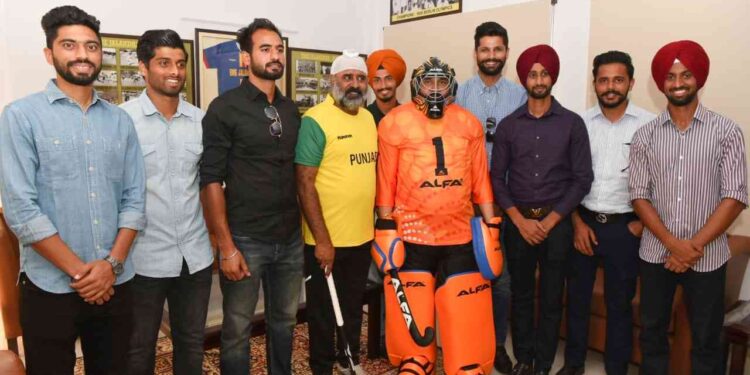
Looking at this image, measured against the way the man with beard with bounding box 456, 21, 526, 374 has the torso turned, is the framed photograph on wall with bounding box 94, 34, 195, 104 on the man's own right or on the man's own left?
on the man's own right

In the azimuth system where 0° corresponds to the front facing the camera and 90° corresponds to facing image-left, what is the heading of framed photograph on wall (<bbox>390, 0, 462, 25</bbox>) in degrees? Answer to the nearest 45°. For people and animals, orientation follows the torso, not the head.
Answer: approximately 45°

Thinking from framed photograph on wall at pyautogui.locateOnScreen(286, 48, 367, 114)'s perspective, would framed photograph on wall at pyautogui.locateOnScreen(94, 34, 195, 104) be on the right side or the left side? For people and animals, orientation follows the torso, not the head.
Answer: on its right

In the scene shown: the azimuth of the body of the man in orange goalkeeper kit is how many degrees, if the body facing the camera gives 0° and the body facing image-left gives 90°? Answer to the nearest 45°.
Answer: approximately 0°
